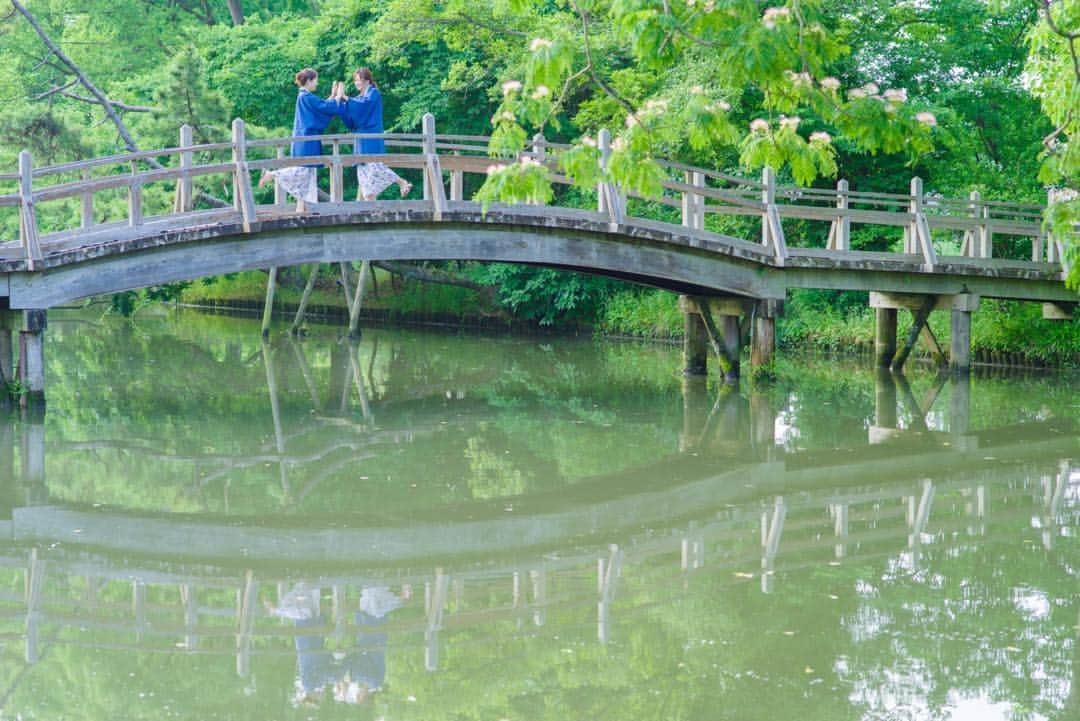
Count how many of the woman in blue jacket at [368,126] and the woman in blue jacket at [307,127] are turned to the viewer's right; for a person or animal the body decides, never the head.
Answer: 1

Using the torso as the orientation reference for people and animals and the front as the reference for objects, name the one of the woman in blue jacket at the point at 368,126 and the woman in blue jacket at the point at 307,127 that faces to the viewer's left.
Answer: the woman in blue jacket at the point at 368,126

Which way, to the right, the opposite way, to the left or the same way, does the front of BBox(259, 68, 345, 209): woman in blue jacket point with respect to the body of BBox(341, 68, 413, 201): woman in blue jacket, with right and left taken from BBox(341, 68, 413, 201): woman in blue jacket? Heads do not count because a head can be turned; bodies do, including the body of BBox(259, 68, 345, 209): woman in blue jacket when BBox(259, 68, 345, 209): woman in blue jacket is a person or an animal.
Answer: the opposite way

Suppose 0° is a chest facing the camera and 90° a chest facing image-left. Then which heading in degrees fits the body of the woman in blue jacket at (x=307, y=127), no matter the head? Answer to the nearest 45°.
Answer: approximately 270°

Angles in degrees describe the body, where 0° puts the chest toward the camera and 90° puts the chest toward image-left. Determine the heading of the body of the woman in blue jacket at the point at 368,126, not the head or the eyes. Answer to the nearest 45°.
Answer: approximately 90°
